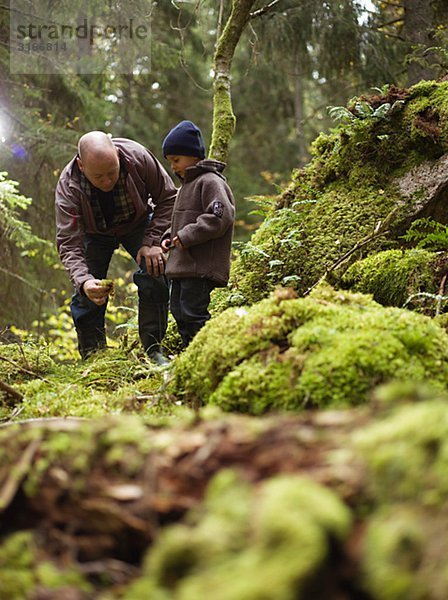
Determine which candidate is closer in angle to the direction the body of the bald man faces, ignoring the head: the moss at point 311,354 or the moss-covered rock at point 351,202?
the moss

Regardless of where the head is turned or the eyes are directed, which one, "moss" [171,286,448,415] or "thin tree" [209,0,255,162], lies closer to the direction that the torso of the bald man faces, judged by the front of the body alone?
the moss

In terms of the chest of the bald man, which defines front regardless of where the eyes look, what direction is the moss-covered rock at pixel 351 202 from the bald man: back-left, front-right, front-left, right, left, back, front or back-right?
left

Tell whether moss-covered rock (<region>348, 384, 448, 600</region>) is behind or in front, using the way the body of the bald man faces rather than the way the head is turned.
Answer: in front

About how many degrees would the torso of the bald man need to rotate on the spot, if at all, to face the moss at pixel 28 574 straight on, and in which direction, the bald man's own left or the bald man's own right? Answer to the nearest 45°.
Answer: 0° — they already face it

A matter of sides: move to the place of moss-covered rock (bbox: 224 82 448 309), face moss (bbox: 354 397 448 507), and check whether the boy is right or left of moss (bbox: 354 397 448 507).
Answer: right

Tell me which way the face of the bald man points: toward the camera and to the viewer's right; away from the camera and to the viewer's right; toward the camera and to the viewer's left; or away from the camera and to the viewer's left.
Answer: toward the camera and to the viewer's right

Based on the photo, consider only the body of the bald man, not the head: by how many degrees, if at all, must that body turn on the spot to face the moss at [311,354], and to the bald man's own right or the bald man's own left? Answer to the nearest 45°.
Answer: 0° — they already face it

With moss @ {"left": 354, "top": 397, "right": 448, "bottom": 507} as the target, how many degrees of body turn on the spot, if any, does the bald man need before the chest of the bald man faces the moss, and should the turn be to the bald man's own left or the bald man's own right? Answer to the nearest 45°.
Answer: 0° — they already face it

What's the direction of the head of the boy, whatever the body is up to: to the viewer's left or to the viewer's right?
to the viewer's left

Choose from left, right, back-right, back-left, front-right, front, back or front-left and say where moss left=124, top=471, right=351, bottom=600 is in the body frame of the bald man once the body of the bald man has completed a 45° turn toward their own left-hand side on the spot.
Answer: front-right

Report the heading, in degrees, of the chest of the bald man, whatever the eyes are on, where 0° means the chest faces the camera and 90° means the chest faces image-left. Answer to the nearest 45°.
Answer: approximately 0°

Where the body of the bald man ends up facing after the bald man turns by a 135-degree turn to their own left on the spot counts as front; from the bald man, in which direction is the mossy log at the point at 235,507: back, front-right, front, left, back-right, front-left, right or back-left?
back-right
